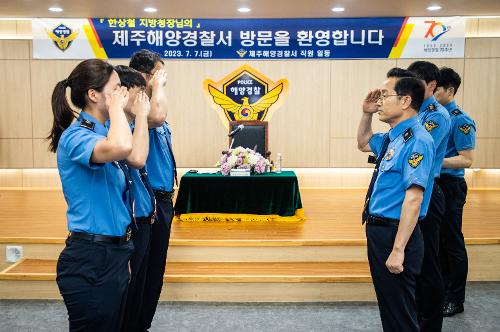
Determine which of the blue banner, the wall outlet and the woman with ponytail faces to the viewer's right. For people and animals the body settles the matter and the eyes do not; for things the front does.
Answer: the woman with ponytail

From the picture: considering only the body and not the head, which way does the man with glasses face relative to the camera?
to the viewer's left

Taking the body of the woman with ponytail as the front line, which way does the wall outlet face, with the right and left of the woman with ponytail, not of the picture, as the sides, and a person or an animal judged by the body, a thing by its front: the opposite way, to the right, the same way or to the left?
to the right

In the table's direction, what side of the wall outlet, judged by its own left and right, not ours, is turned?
left

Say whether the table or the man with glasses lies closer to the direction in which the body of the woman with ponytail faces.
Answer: the man with glasses

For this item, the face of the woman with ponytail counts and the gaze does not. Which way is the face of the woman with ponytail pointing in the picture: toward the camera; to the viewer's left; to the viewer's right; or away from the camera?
to the viewer's right

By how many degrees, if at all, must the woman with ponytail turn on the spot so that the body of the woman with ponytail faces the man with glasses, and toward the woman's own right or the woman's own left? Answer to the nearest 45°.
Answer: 0° — they already face them

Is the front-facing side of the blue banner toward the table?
yes

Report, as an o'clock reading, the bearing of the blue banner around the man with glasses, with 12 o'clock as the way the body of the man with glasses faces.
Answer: The blue banner is roughly at 2 o'clock from the man with glasses.

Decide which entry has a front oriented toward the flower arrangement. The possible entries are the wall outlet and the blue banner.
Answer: the blue banner

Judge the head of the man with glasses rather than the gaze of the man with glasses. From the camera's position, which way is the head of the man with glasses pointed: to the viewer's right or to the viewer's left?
to the viewer's left

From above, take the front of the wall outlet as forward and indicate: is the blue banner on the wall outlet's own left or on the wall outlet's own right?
on the wall outlet's own left

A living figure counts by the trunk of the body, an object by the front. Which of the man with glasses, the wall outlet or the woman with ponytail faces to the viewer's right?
the woman with ponytail

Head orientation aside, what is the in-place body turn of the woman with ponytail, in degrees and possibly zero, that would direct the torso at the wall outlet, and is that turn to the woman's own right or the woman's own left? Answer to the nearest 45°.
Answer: approximately 90° to the woman's own left

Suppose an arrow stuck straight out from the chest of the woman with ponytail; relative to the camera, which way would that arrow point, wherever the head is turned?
to the viewer's right
